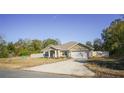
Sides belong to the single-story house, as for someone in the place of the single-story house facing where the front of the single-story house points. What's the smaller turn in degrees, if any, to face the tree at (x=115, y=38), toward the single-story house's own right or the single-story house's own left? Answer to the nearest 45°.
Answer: approximately 90° to the single-story house's own left

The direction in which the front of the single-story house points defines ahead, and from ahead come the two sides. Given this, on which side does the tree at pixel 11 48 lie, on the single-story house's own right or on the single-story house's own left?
on the single-story house's own right

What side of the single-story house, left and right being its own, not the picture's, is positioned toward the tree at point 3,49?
right

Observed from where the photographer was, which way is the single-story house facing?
facing the viewer

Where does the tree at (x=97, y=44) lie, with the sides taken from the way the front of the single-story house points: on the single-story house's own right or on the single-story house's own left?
on the single-story house's own left
